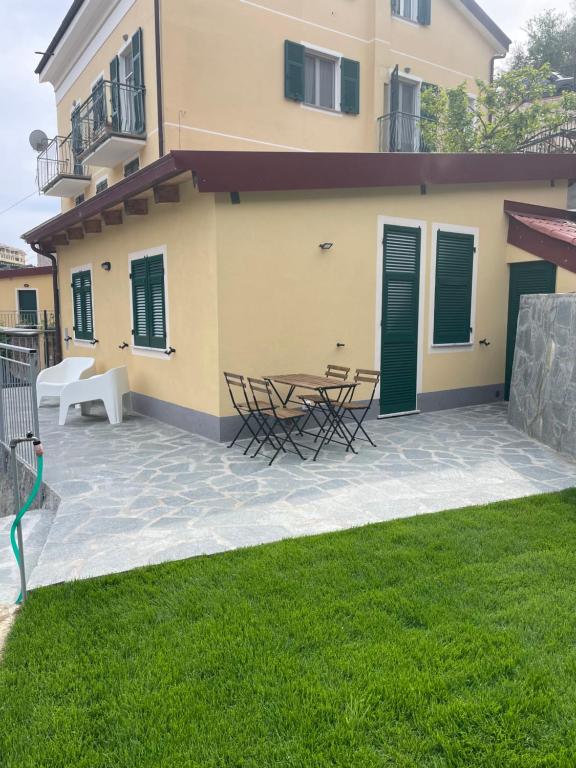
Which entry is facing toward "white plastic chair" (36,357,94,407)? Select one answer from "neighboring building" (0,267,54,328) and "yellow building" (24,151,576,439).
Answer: the neighboring building

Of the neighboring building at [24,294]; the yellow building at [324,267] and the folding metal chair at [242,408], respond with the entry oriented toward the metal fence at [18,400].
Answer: the neighboring building

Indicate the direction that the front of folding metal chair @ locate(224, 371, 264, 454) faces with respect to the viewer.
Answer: facing away from the viewer and to the right of the viewer

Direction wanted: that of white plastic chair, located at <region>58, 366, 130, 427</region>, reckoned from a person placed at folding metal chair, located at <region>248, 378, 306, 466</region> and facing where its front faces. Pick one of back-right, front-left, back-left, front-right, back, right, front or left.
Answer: left

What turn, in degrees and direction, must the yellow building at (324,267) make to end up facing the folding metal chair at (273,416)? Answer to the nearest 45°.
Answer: approximately 45° to its right

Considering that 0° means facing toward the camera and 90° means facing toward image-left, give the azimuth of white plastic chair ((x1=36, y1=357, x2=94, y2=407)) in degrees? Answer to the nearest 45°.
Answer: approximately 45°

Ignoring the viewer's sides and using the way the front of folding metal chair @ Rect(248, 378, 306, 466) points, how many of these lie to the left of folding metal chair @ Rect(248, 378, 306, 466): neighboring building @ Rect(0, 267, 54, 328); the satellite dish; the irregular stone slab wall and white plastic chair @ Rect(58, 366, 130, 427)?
3

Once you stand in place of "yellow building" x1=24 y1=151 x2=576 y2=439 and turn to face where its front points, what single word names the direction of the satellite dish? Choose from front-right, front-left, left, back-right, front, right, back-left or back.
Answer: back
